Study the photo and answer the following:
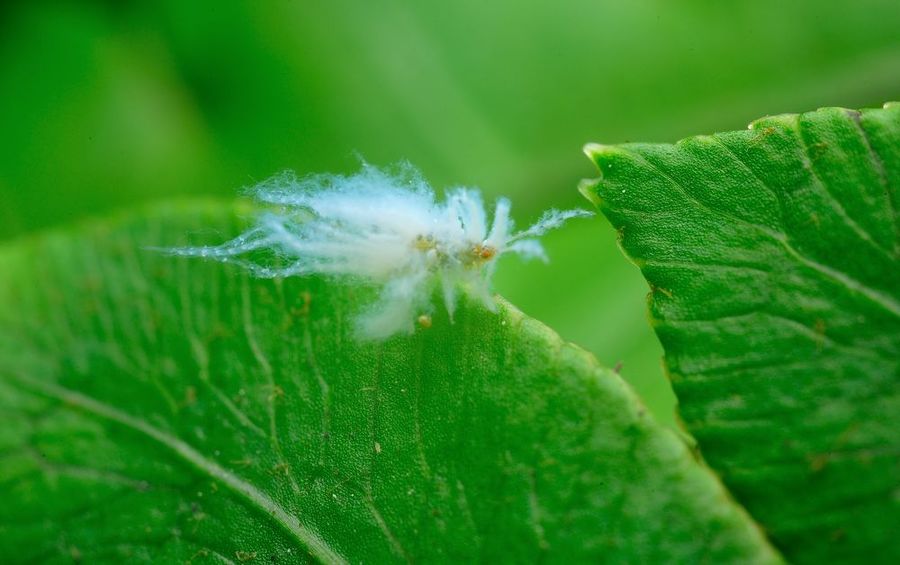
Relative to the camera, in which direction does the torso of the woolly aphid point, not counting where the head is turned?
to the viewer's right
